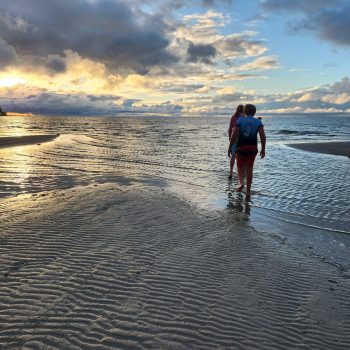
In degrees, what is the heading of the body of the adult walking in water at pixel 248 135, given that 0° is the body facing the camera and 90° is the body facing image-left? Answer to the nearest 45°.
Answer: approximately 180°
